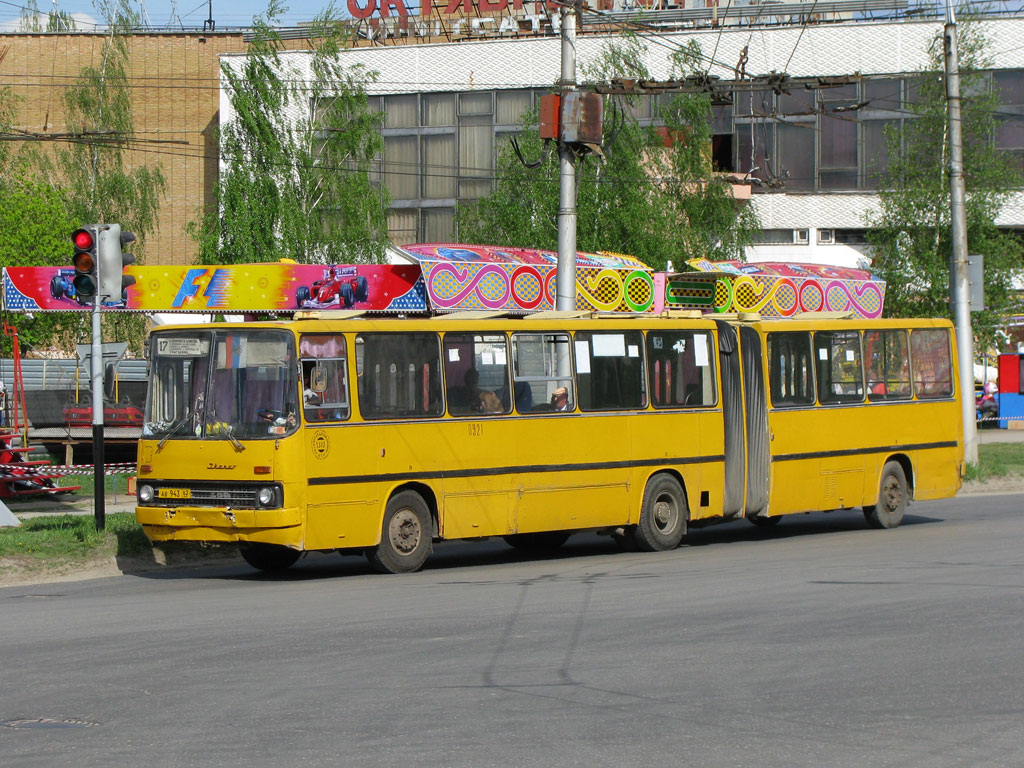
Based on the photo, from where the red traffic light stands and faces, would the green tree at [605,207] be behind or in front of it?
behind

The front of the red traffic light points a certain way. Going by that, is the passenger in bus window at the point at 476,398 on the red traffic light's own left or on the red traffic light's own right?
on the red traffic light's own left

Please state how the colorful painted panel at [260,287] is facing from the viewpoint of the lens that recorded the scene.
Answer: facing the viewer

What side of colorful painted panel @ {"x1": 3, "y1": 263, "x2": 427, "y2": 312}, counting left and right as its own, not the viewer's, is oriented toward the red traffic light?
front

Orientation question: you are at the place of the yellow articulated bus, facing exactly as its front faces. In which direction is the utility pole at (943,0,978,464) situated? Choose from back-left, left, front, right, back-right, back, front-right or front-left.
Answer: back

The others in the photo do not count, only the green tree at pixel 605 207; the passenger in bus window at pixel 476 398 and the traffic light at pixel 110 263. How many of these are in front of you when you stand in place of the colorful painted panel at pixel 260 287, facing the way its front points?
2

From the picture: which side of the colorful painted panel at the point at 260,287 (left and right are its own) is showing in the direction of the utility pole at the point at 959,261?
left

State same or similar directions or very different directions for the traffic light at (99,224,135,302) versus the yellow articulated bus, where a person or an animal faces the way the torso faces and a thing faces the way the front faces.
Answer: very different directions

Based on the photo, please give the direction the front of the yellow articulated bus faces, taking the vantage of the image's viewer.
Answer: facing the viewer and to the left of the viewer

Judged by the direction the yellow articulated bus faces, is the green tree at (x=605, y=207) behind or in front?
behind

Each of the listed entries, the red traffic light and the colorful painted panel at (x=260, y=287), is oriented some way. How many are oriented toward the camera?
2

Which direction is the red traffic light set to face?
toward the camera
